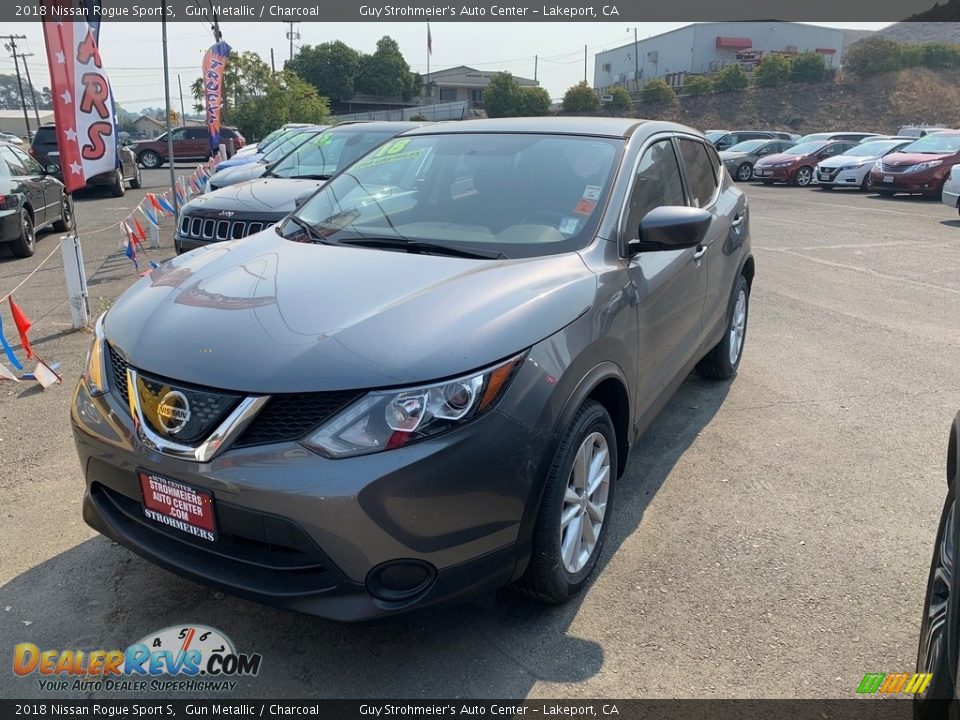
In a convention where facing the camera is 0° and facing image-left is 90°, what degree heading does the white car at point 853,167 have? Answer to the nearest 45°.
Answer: approximately 45°

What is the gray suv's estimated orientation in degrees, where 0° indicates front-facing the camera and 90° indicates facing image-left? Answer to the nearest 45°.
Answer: approximately 45°

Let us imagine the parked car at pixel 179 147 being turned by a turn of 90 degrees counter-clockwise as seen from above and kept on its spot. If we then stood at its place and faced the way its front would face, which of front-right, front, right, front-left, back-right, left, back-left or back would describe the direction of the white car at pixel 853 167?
front-left

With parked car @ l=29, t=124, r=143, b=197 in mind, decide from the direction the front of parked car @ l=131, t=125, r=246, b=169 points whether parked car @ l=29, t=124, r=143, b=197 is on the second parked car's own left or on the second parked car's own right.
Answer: on the second parked car's own left

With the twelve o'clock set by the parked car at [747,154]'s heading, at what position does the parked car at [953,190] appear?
the parked car at [953,190] is roughly at 10 o'clock from the parked car at [747,154].

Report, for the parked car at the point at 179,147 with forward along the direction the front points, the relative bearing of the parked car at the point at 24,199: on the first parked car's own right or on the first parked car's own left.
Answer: on the first parked car's own left

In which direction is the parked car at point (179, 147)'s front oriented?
to the viewer's left

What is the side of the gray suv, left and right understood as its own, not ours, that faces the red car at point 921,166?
back

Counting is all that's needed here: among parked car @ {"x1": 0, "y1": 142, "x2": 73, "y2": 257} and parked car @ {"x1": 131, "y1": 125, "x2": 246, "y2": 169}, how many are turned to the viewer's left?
1
